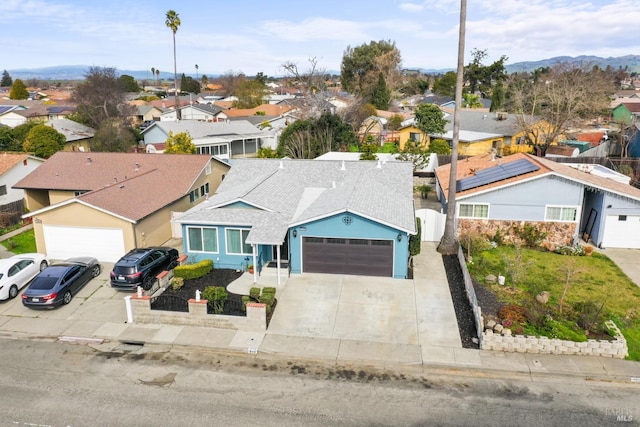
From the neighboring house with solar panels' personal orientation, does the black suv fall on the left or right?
on its right

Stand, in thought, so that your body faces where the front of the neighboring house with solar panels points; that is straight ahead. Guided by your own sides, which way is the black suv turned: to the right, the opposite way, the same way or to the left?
the opposite way

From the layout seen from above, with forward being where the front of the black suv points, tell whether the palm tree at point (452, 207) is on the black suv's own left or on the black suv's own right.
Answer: on the black suv's own right

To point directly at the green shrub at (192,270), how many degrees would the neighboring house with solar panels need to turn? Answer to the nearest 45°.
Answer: approximately 45° to its right

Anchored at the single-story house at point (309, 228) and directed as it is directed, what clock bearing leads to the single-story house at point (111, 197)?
the single-story house at point (111, 197) is roughly at 4 o'clock from the single-story house at point (309, 228).

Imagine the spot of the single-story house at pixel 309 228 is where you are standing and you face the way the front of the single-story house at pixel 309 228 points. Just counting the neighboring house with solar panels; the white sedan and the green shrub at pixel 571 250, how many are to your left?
2

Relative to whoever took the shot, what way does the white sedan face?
facing away from the viewer and to the right of the viewer

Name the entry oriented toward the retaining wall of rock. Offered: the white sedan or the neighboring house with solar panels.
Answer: the neighboring house with solar panels
